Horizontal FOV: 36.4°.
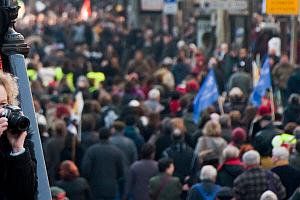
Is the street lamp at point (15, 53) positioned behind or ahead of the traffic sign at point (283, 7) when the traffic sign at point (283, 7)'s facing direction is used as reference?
ahead

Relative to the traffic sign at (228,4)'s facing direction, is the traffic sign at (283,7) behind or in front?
in front

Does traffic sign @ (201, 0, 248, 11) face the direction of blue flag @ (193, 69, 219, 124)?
yes

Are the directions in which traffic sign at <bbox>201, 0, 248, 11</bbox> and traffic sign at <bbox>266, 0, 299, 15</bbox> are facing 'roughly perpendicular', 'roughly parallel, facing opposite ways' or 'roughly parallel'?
roughly parallel

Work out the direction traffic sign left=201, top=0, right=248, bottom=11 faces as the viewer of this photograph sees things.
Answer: facing the viewer

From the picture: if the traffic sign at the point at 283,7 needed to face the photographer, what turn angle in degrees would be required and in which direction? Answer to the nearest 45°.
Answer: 0° — it already faces them

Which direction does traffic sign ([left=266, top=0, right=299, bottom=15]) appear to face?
toward the camera

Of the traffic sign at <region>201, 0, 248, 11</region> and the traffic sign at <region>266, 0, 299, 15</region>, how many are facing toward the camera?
2

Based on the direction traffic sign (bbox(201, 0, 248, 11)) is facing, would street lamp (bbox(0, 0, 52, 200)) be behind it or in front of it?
in front
